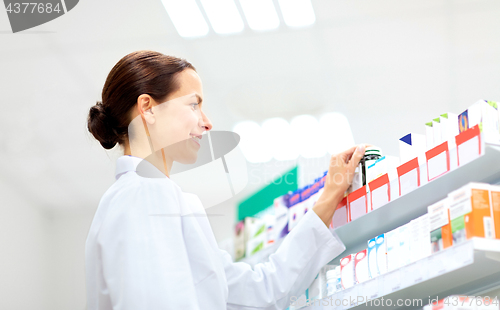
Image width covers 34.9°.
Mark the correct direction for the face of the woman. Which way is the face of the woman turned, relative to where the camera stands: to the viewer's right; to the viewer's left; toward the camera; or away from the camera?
to the viewer's right

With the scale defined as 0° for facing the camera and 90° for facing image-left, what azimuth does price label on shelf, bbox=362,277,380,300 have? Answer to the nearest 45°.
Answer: approximately 45°

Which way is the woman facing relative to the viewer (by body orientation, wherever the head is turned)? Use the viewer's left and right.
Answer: facing to the right of the viewer

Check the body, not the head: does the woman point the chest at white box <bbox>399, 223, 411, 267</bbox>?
yes
